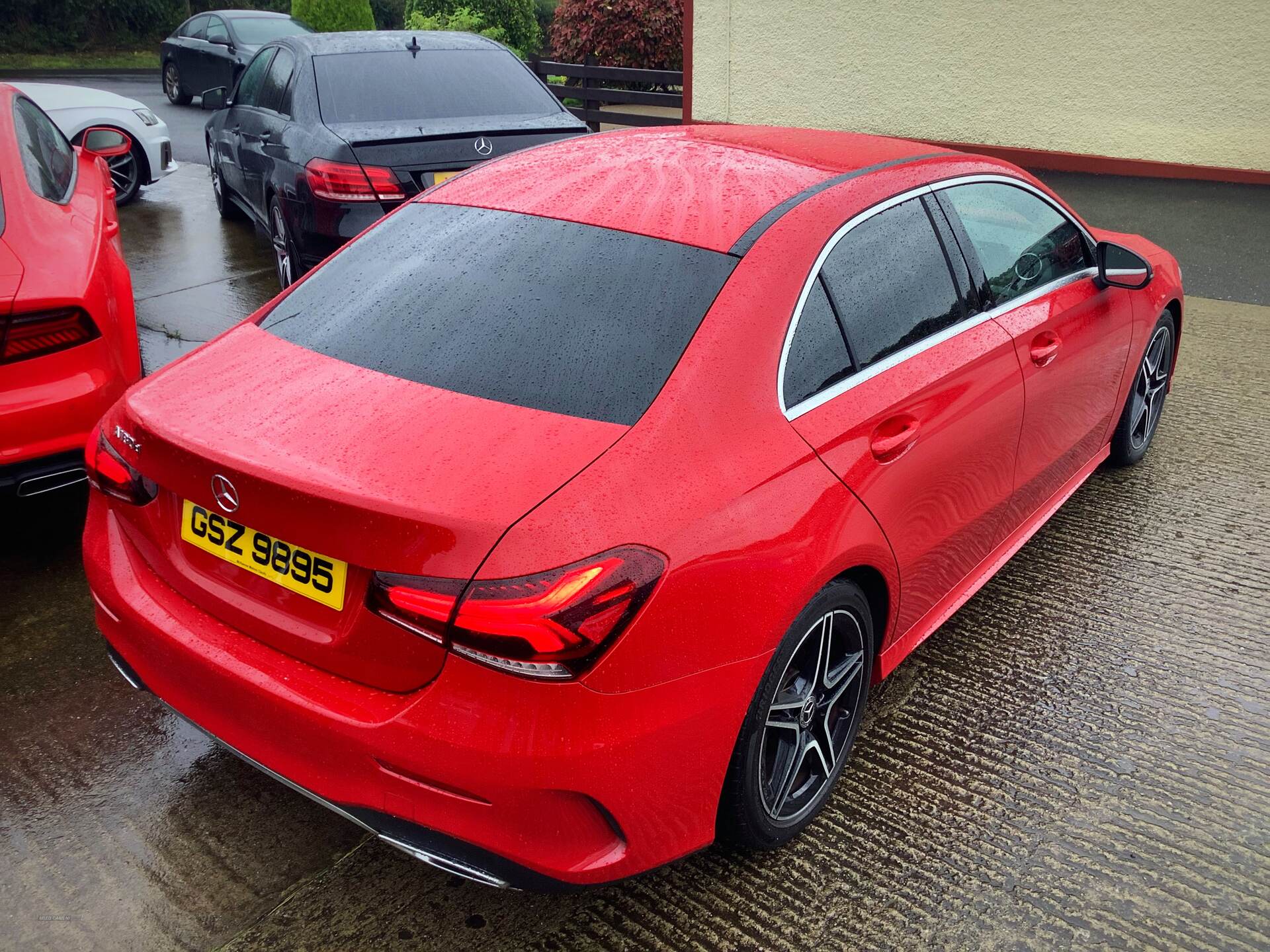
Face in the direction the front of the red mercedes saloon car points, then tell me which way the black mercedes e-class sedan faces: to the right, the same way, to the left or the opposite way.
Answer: to the left

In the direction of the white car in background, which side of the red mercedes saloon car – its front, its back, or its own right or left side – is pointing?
left

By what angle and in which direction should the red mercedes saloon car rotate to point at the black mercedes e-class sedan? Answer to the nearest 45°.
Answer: approximately 45° to its left

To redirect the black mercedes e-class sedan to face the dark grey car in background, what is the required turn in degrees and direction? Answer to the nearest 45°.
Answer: approximately 45° to its right

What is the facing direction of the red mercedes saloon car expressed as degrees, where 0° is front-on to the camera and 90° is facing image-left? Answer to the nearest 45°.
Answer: approximately 225°

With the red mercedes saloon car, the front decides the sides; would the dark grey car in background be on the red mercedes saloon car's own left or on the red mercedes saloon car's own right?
on the red mercedes saloon car's own left

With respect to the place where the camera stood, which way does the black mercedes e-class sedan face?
facing away from the viewer and to the left of the viewer
